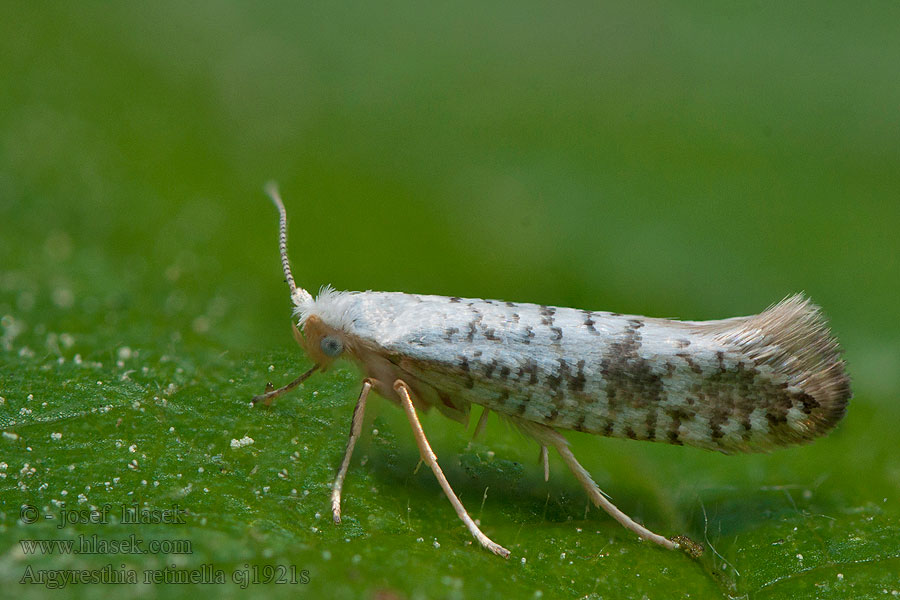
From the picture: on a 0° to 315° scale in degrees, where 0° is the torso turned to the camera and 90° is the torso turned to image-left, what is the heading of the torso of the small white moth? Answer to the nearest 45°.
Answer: approximately 90°
